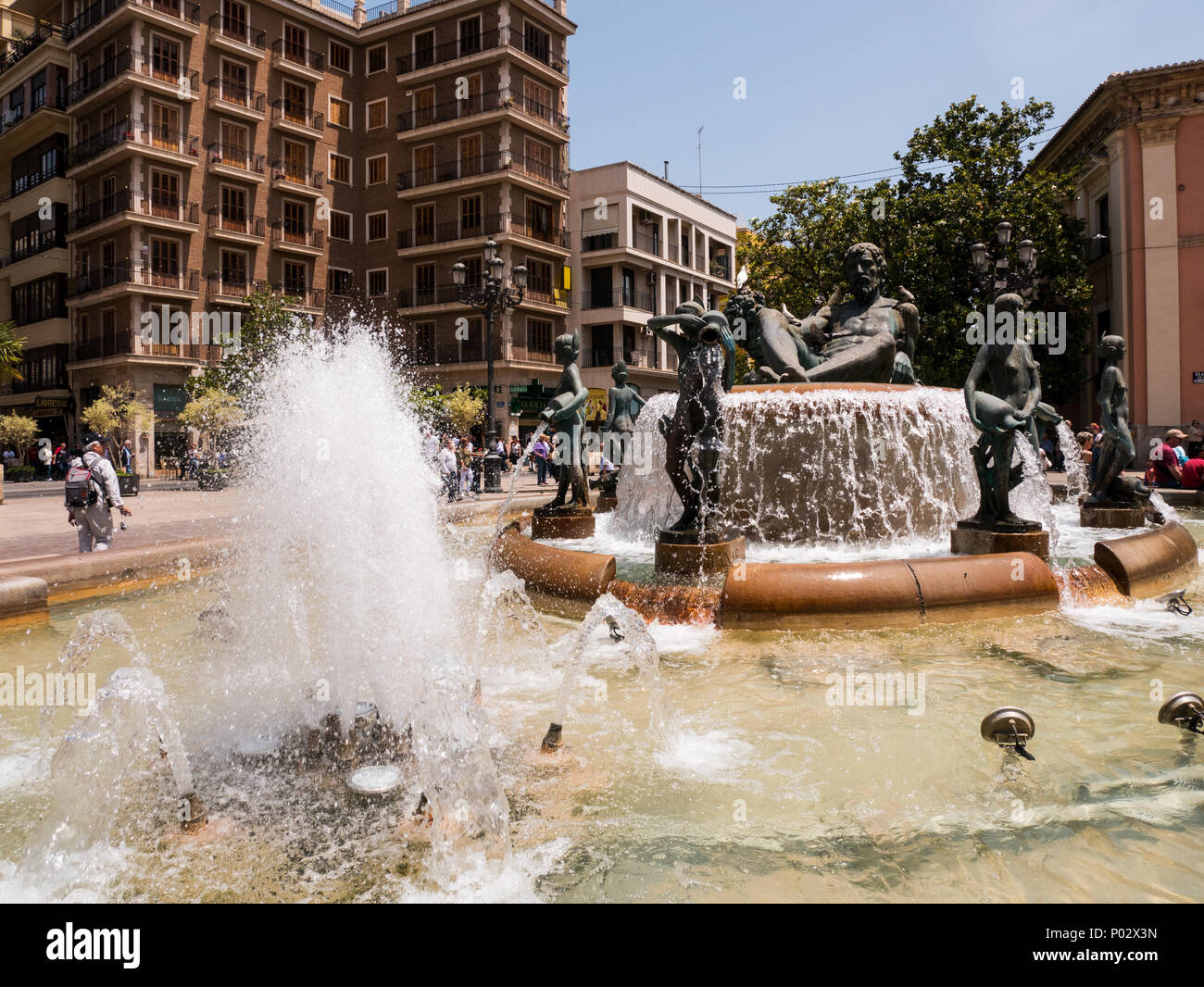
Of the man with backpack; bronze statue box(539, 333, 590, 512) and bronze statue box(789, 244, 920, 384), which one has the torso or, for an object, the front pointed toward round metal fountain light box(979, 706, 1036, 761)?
bronze statue box(789, 244, 920, 384)

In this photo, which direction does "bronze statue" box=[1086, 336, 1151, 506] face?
to the viewer's right

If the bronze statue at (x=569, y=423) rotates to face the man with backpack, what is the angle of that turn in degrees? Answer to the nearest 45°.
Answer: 0° — it already faces them

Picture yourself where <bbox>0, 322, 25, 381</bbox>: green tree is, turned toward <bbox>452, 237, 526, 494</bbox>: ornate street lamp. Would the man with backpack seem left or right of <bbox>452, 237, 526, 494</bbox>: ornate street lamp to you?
right

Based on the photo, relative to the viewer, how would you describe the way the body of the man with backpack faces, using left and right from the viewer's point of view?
facing away from the viewer and to the right of the viewer

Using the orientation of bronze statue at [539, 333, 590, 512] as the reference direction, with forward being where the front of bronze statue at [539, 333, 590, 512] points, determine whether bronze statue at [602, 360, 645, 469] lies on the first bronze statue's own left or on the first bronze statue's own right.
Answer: on the first bronze statue's own right

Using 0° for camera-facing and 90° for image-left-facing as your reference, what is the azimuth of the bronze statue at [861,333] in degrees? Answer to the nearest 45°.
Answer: approximately 0°

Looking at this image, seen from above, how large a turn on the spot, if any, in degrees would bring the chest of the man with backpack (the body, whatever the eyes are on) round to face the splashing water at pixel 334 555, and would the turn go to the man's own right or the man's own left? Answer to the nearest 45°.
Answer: approximately 135° to the man's own right

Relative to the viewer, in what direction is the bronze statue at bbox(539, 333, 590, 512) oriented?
to the viewer's left
